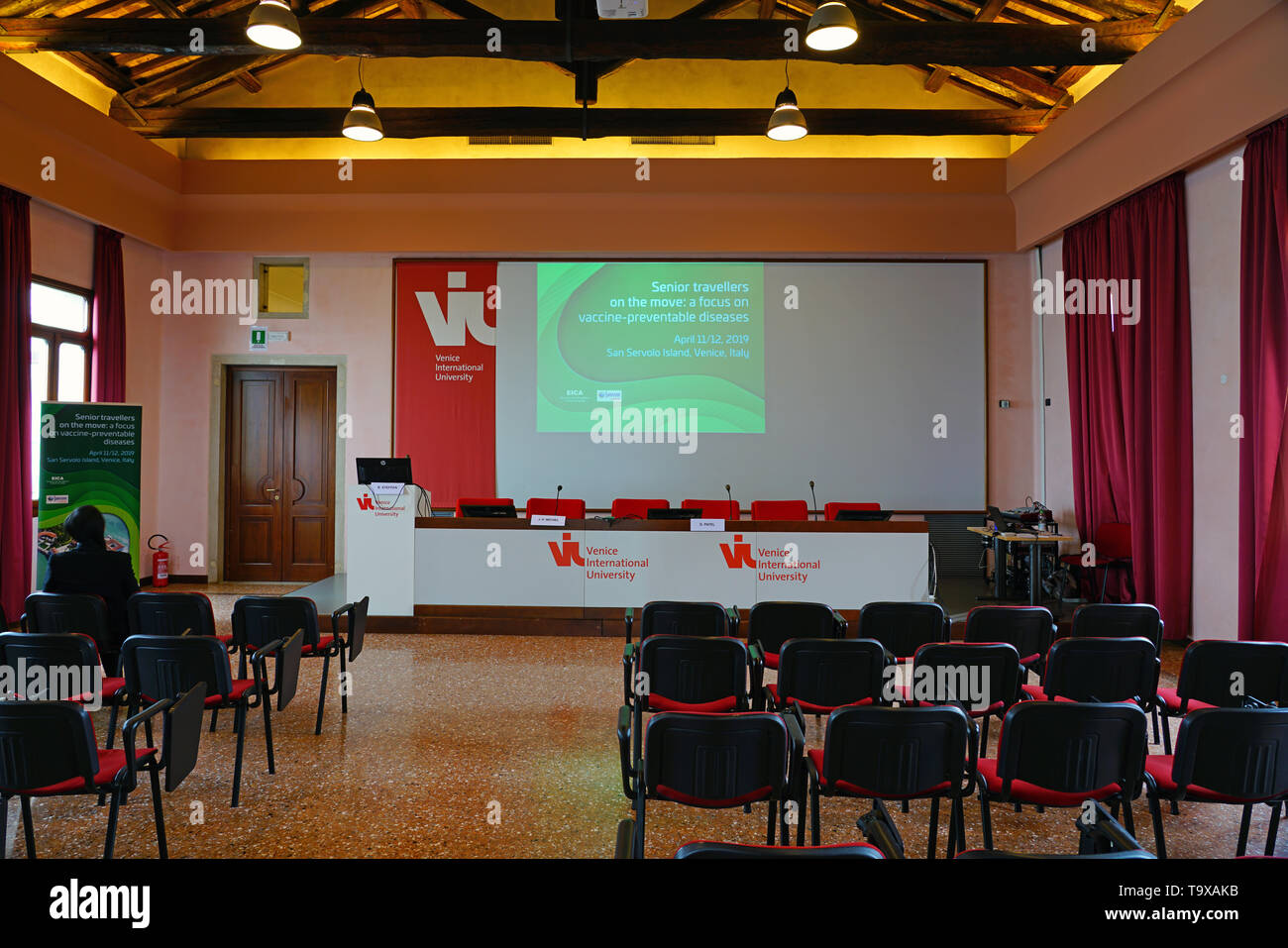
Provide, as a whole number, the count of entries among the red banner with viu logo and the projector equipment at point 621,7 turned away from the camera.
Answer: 1

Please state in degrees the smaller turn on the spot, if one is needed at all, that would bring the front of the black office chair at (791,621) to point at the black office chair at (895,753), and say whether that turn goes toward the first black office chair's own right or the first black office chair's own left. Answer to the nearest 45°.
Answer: approximately 180°

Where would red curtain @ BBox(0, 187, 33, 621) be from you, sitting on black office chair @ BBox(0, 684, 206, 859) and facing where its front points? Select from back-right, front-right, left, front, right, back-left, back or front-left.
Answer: front-left

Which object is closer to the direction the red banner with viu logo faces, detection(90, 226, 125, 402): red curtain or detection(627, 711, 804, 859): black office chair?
the black office chair

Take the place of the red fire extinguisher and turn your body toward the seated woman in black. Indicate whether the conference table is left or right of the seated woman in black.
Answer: left

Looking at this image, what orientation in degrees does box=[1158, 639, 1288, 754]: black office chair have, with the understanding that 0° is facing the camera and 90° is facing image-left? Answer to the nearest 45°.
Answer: approximately 135°

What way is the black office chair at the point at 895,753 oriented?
away from the camera

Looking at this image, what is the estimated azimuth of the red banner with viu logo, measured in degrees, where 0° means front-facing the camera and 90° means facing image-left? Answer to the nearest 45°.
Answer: approximately 0°

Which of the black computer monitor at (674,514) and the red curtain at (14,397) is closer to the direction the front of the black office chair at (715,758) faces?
the black computer monitor

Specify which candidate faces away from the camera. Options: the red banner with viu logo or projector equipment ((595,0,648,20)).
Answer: the projector equipment

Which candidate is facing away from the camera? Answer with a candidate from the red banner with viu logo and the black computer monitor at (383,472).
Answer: the black computer monitor

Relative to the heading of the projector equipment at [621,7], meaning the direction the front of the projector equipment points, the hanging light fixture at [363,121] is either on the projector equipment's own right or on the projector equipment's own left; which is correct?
on the projector equipment's own left

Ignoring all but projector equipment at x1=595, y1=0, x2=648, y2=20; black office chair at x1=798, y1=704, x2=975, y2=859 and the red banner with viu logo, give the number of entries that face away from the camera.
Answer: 2

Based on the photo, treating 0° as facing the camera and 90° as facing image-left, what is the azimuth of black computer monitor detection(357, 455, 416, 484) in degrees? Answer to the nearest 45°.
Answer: approximately 180°

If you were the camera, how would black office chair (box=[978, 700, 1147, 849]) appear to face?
facing away from the viewer and to the left of the viewer

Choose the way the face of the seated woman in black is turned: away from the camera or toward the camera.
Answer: away from the camera

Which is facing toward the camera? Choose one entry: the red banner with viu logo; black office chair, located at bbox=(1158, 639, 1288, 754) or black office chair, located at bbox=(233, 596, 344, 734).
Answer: the red banner with viu logo

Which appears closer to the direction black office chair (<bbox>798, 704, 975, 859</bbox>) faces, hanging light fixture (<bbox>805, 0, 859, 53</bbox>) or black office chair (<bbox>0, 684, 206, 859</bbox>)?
the hanging light fixture
